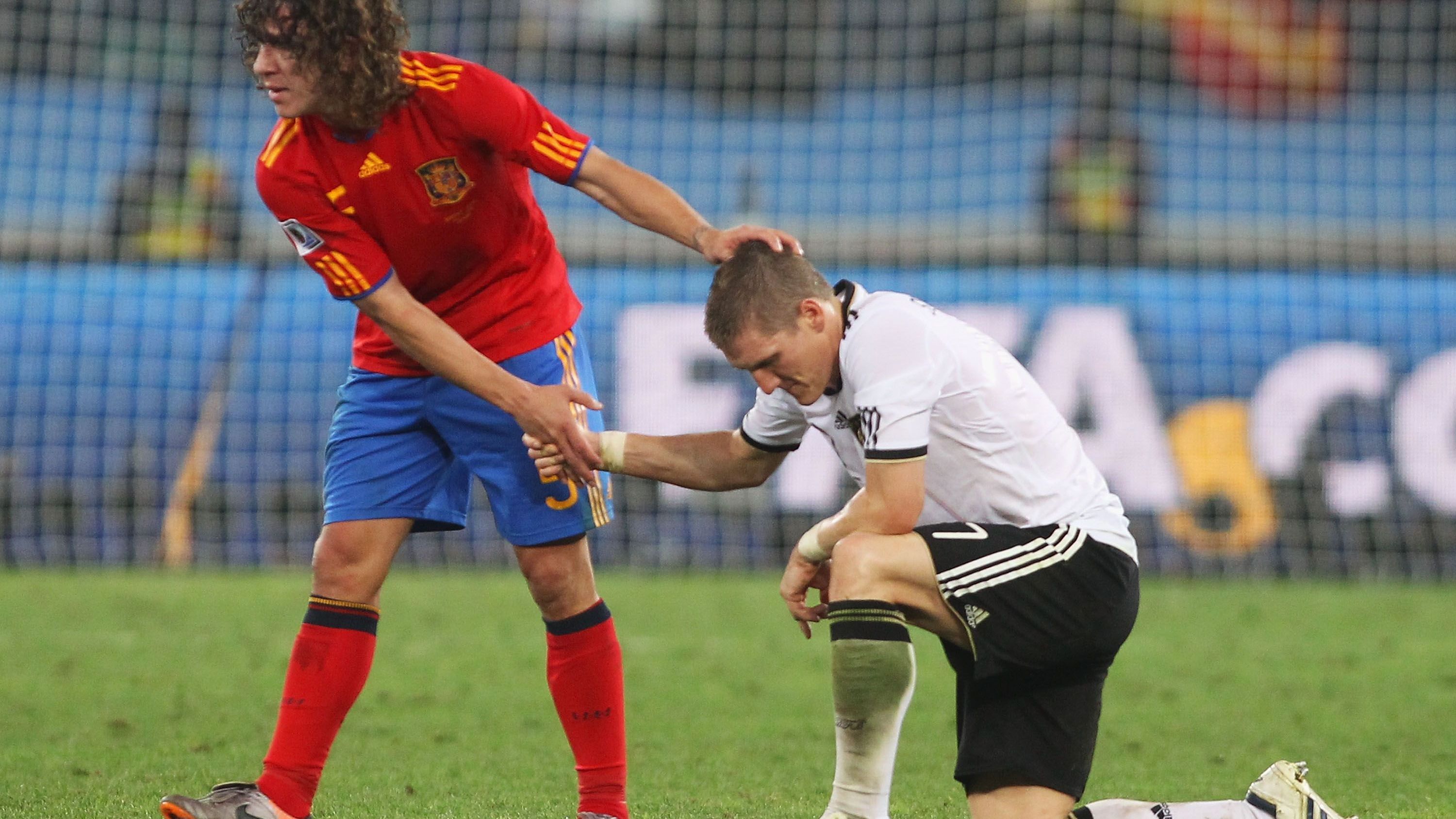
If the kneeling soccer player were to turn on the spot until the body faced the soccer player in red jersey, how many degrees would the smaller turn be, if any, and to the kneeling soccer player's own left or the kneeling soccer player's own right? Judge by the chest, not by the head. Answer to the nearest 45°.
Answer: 0° — they already face them

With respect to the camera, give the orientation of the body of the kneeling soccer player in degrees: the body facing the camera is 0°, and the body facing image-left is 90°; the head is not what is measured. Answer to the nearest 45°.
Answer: approximately 90°
